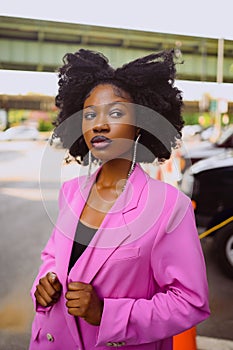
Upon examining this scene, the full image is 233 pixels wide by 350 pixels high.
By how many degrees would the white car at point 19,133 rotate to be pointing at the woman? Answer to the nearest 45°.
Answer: approximately 90° to its left

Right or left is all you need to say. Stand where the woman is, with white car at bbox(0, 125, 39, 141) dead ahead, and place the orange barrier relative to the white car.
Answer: right

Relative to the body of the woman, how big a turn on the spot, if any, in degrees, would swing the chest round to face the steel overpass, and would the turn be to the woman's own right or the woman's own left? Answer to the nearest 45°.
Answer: approximately 135° to the woman's own right

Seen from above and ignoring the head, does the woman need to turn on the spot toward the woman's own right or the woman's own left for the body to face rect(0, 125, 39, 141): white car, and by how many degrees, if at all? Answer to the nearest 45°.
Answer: approximately 135° to the woman's own right

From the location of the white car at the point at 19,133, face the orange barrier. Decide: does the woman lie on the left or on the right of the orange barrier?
right

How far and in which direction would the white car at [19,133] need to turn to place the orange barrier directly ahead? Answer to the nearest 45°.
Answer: approximately 135° to its left

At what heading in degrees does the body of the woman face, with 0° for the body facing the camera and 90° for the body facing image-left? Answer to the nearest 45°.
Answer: approximately 45°

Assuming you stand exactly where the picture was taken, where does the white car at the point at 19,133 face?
facing to the left of the viewer

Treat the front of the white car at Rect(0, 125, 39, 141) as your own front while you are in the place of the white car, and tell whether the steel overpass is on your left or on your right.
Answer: on your right
